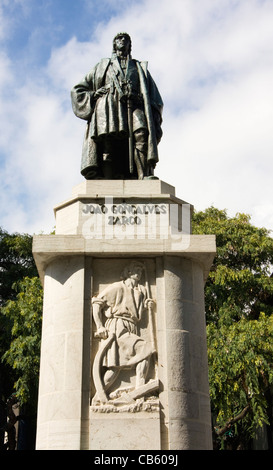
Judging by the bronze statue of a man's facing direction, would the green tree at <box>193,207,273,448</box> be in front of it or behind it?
behind

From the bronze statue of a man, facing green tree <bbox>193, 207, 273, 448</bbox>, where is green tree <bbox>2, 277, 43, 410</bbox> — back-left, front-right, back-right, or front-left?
front-left

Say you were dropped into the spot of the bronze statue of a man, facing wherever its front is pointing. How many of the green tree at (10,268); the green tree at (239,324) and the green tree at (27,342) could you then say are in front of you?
0

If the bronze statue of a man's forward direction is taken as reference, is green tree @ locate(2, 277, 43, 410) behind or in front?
behind

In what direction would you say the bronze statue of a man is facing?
toward the camera

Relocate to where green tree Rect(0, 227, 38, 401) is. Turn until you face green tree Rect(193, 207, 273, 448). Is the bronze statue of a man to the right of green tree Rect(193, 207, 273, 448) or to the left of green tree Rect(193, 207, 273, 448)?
right

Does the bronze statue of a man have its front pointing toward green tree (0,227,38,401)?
no
